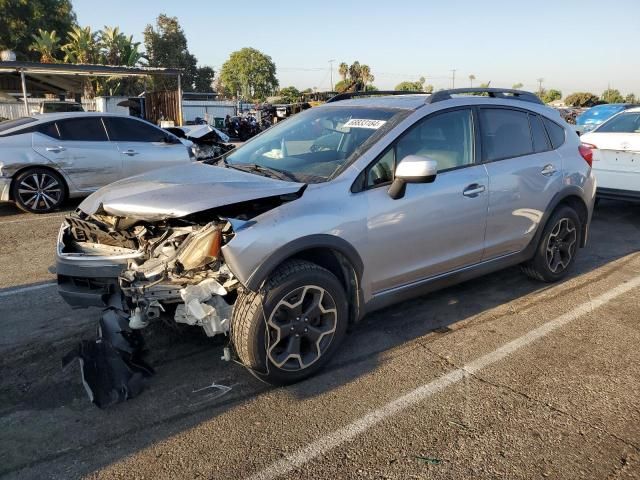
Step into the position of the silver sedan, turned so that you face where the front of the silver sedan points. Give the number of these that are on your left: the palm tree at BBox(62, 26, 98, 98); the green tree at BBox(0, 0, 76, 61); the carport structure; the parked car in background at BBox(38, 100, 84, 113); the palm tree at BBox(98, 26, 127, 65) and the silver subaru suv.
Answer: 5

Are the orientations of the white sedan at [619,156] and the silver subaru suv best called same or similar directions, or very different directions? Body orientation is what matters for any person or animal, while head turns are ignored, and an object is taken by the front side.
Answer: very different directions

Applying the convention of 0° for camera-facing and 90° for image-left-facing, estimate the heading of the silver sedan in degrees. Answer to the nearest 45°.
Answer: approximately 270°

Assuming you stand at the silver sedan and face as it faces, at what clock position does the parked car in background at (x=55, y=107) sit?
The parked car in background is roughly at 9 o'clock from the silver sedan.

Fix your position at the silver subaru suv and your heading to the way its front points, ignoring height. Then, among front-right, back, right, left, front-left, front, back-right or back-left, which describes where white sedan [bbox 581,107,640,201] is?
back

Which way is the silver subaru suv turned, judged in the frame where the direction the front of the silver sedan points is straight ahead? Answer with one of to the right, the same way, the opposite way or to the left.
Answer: the opposite way

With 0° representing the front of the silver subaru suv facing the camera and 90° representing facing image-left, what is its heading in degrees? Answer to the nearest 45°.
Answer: approximately 45°

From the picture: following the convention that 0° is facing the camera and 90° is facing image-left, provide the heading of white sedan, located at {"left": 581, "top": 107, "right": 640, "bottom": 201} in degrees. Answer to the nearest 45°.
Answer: approximately 225°

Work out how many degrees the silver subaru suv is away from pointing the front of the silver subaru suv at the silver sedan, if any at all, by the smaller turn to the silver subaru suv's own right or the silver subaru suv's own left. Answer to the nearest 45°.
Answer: approximately 90° to the silver subaru suv's own right

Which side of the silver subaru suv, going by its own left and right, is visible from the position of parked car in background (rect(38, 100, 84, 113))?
right

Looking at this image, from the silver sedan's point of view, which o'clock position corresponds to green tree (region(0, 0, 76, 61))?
The green tree is roughly at 9 o'clock from the silver sedan.
